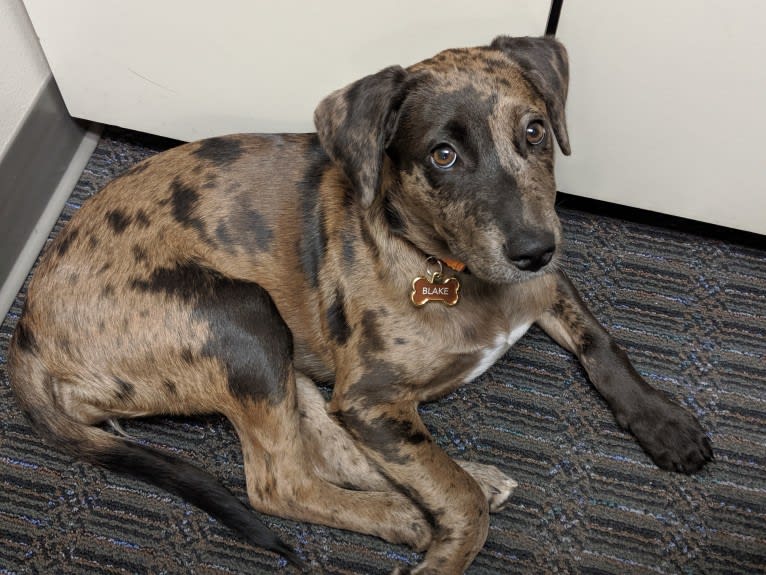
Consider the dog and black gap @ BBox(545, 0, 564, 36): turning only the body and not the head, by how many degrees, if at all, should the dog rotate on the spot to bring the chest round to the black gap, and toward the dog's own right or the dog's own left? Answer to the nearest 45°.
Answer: approximately 90° to the dog's own left

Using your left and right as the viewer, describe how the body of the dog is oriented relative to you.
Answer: facing the viewer and to the right of the viewer
